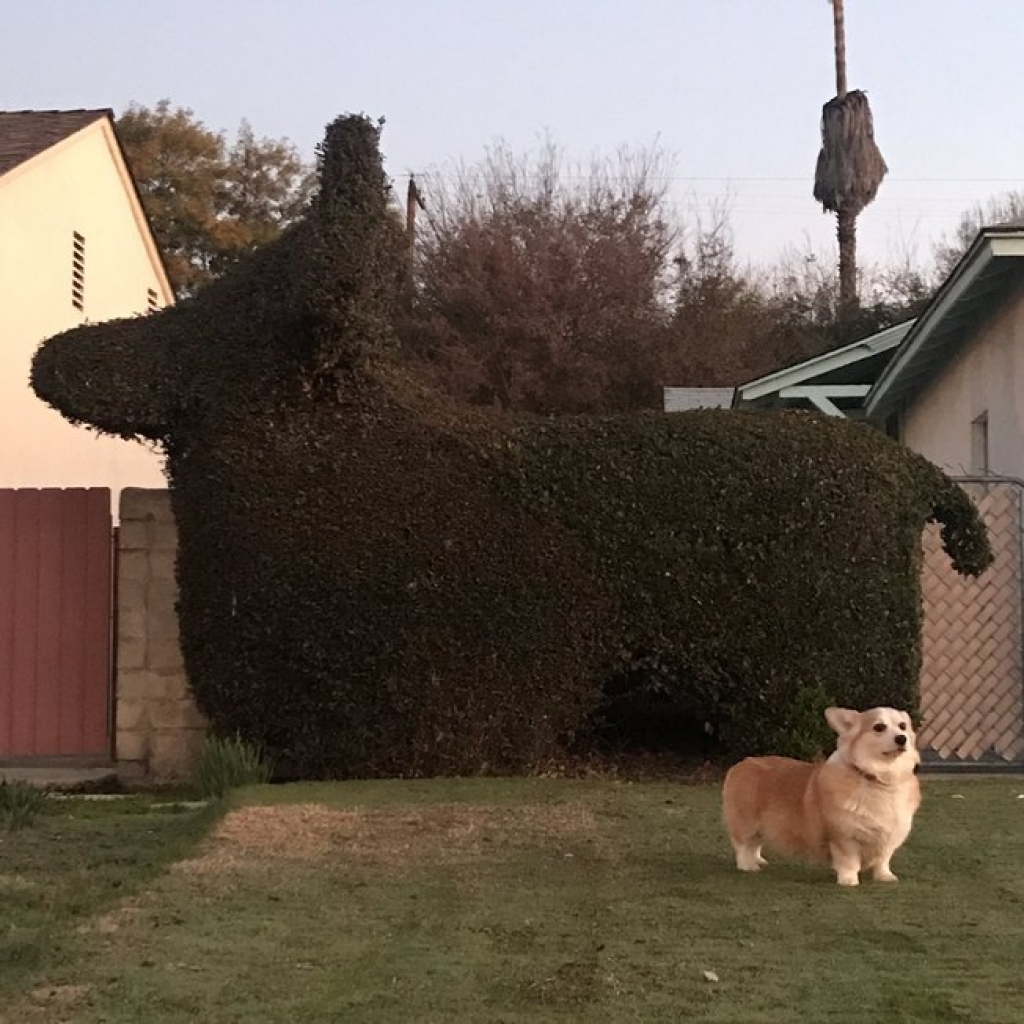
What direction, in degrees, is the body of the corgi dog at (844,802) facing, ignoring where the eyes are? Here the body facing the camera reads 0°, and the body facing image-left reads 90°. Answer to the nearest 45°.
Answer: approximately 315°

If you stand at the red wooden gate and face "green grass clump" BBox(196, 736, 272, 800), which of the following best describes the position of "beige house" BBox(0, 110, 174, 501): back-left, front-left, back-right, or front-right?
back-left

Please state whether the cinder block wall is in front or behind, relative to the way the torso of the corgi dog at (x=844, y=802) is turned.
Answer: behind

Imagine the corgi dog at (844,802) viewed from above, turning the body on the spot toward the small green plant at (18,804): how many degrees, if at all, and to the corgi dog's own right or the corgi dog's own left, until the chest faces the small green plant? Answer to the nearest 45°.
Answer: approximately 135° to the corgi dog's own right

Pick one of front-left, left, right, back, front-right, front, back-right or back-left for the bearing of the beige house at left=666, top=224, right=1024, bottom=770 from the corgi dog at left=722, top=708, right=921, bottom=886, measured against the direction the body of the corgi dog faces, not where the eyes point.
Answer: back-left

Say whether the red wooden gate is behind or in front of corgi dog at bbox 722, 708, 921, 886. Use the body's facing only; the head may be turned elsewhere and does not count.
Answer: behind

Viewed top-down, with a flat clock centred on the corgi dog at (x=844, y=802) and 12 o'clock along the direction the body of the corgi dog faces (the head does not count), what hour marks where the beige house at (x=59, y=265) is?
The beige house is roughly at 6 o'clock from the corgi dog.

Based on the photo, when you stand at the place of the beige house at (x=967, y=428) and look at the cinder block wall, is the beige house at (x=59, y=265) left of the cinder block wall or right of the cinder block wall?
right

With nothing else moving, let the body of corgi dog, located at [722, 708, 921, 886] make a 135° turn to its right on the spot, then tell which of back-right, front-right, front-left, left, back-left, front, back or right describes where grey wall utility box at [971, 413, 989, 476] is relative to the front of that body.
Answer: right

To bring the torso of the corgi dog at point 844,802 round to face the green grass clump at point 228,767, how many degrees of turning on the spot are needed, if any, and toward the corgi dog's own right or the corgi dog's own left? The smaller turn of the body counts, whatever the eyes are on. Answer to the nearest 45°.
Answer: approximately 180°
